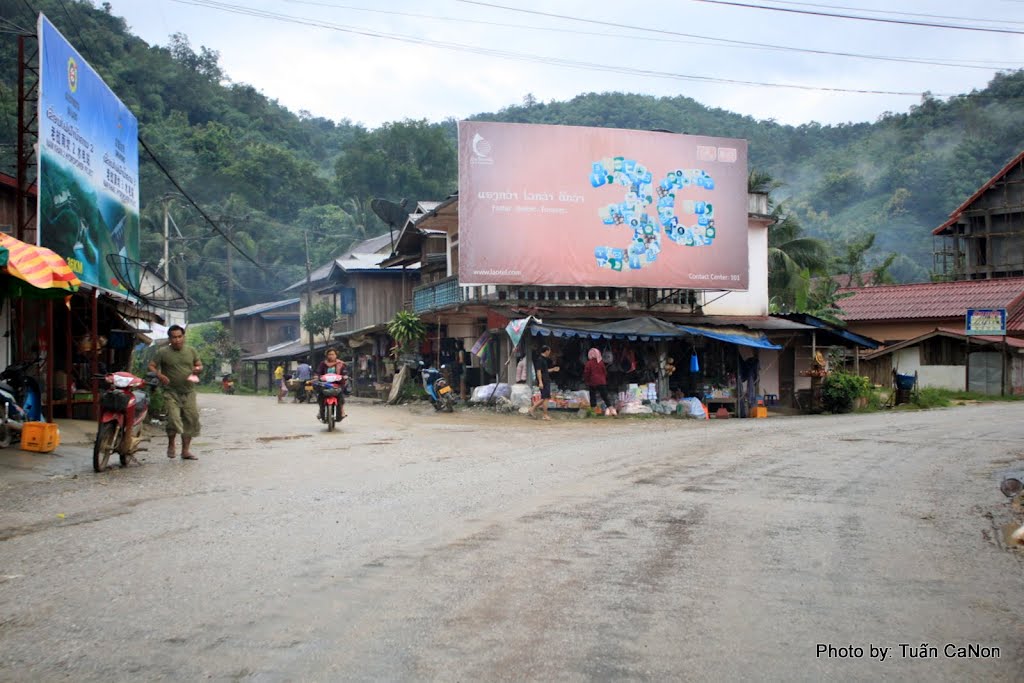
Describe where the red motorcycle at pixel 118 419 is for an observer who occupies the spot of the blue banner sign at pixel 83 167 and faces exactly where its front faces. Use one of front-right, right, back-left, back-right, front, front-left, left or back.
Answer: front-right

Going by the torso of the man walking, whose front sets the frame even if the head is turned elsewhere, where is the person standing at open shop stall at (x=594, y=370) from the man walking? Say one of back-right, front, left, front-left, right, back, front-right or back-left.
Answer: back-left

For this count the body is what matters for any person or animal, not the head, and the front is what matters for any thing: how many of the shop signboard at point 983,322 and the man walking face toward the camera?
2

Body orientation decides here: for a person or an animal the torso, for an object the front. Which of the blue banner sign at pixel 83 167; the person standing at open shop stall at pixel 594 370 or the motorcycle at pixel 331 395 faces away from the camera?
the person standing at open shop stall

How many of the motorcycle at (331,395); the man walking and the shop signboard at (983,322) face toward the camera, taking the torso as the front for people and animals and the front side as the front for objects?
3

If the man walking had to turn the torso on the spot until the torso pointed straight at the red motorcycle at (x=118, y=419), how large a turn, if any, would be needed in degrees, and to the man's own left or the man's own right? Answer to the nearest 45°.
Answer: approximately 45° to the man's own right

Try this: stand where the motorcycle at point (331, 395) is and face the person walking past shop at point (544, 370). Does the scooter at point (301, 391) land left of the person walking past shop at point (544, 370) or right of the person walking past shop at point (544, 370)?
left

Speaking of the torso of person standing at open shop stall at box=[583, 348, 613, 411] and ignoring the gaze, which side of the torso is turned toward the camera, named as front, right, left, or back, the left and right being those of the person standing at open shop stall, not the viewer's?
back

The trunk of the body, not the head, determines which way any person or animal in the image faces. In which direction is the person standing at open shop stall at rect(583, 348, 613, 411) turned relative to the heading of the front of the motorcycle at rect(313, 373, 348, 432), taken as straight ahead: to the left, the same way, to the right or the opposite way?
the opposite way
